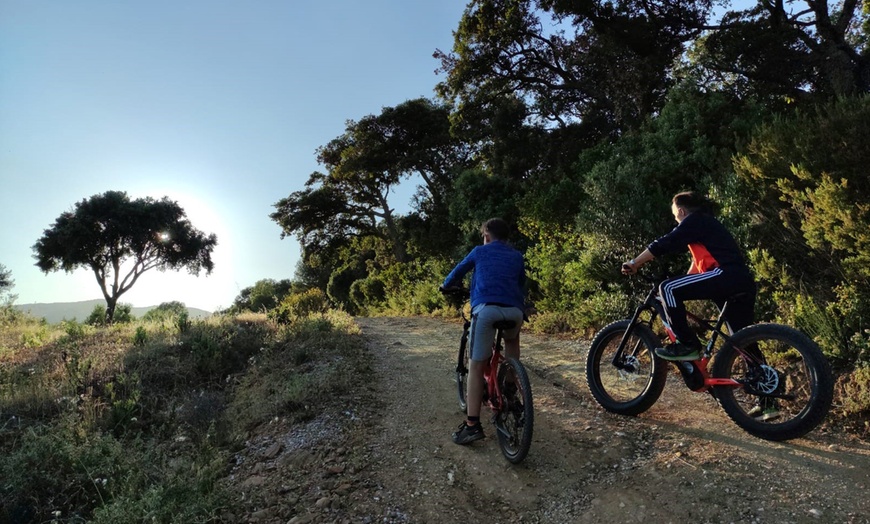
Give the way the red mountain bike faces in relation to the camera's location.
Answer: facing away from the viewer and to the left of the viewer

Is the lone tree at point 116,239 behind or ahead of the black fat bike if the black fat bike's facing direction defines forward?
ahead

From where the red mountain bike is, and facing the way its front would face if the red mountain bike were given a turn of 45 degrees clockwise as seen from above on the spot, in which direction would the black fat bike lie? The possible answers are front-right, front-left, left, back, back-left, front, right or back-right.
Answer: right

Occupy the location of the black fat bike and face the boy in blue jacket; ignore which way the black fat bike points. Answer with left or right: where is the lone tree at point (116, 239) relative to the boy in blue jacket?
right

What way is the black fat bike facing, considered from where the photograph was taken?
facing away from the viewer and to the left of the viewer

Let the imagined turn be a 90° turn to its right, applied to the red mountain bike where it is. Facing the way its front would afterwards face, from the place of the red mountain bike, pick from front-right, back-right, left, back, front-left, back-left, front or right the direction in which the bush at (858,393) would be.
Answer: front-right

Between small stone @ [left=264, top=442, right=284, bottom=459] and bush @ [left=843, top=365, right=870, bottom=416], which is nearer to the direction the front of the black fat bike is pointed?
the small stone

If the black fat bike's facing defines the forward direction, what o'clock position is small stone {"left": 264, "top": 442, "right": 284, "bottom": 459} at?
The small stone is roughly at 10 o'clock from the black fat bike.

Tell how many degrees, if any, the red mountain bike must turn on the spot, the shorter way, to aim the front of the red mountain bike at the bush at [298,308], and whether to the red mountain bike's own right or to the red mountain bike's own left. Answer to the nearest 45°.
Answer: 0° — it already faces it
